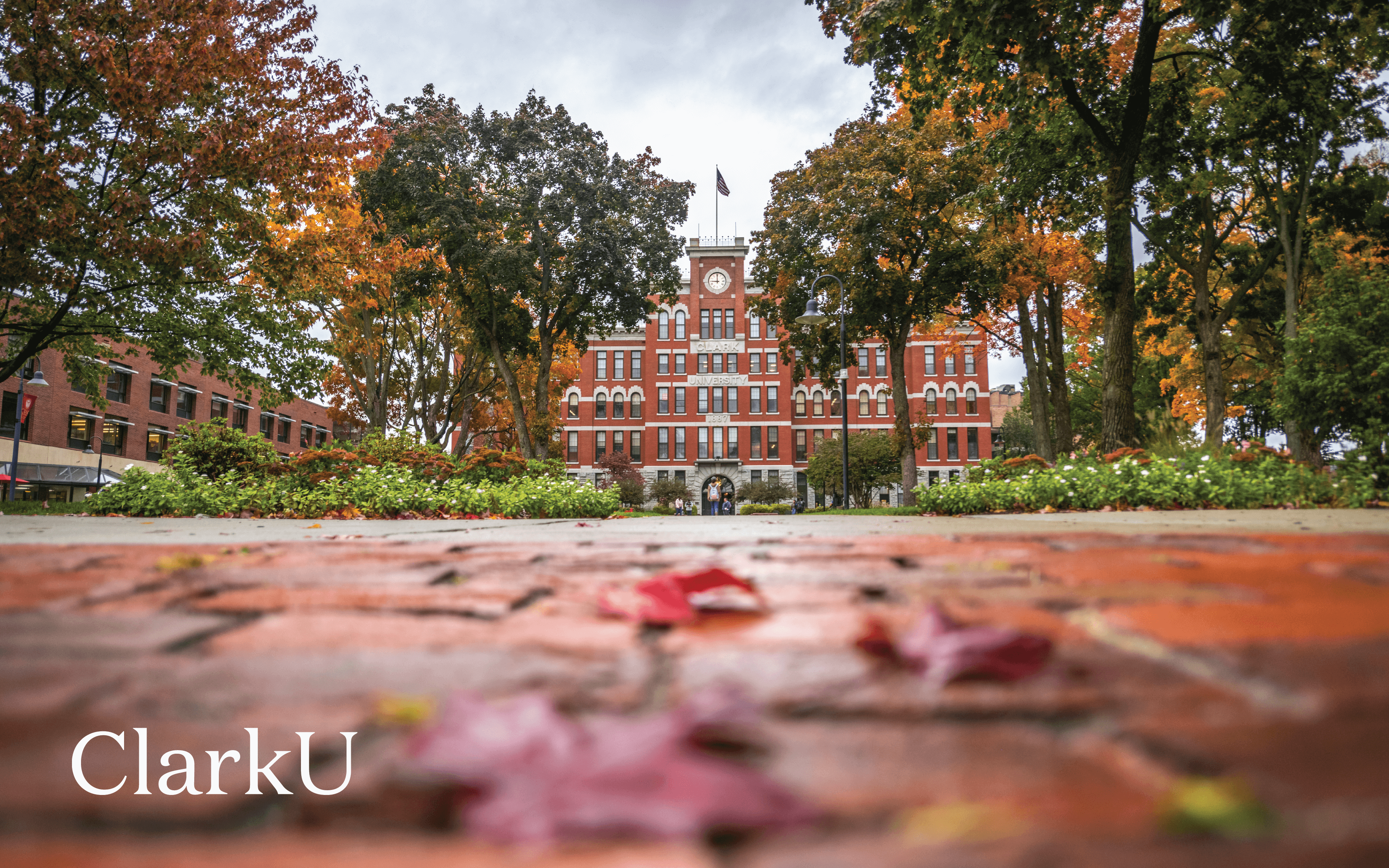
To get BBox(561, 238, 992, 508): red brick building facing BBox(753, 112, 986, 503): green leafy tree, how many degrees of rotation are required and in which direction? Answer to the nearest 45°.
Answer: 0° — it already faces it

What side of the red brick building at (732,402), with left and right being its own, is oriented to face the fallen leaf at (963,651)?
front

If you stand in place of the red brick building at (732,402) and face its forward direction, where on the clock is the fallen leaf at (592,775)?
The fallen leaf is roughly at 12 o'clock from the red brick building.

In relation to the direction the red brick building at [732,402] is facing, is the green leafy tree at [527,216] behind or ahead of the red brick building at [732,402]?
ahead

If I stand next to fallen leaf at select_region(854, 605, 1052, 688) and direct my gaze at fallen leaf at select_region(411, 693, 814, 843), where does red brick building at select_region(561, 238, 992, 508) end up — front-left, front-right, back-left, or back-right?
back-right

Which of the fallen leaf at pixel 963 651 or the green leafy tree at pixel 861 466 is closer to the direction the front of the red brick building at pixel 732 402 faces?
the fallen leaf

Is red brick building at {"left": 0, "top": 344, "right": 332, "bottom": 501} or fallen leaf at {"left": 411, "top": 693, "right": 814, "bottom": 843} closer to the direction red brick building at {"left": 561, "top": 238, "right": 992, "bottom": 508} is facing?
the fallen leaf

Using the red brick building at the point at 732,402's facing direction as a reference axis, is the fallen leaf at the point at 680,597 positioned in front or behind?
in front

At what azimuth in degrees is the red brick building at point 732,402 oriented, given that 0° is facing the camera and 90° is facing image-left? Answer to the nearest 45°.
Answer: approximately 0°

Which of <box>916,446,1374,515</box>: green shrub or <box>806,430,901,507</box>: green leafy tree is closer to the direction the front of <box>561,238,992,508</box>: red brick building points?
the green shrub

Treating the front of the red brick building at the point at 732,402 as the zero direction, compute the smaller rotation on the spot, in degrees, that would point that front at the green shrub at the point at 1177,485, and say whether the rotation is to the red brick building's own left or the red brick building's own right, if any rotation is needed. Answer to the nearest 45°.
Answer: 0° — it already faces it
